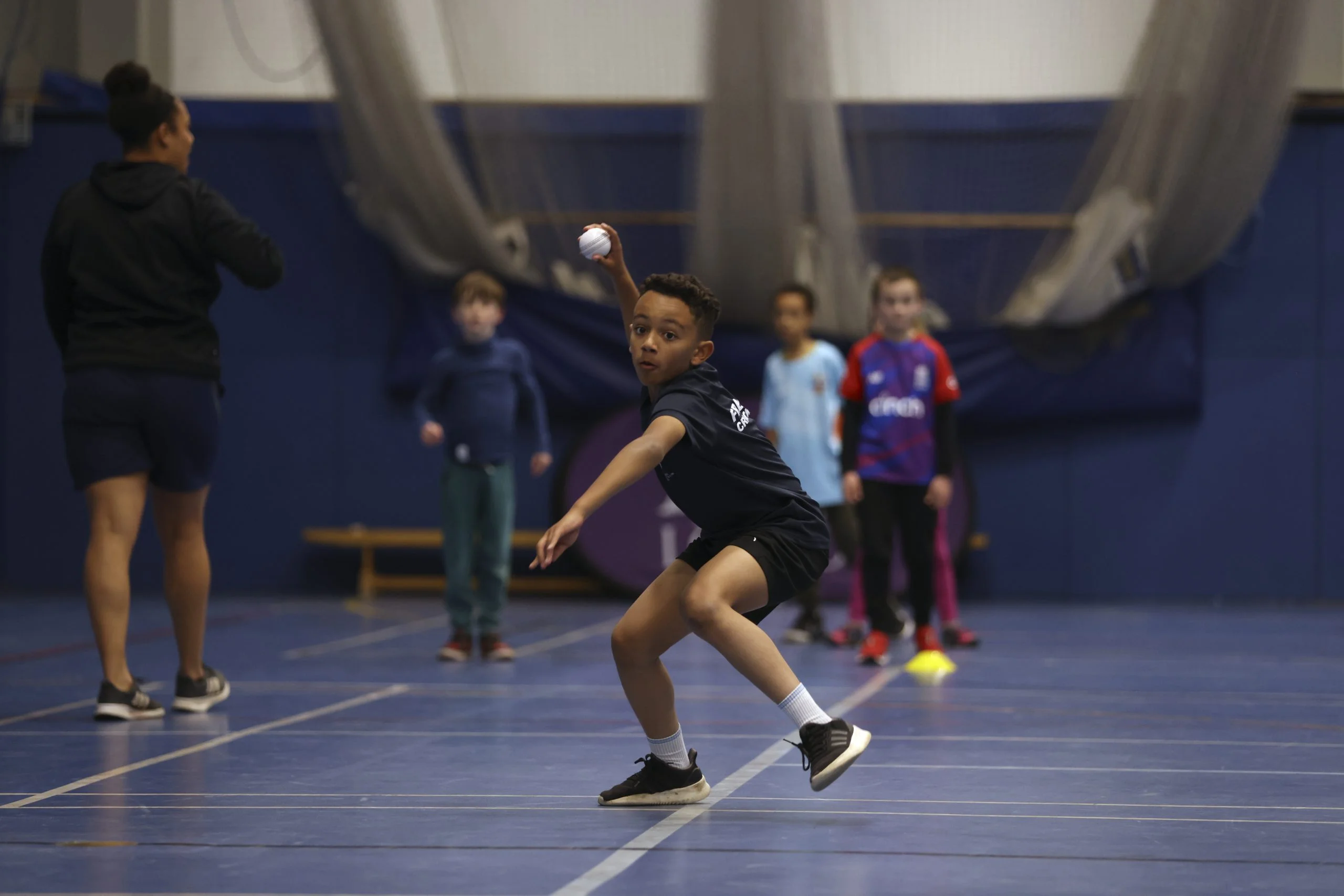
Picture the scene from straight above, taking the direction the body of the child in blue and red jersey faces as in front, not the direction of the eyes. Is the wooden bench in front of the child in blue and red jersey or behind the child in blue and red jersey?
behind

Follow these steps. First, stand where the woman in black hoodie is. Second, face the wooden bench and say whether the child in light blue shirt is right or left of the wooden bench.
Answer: right

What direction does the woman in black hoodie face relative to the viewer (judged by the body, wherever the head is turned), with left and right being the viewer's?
facing away from the viewer and to the right of the viewer

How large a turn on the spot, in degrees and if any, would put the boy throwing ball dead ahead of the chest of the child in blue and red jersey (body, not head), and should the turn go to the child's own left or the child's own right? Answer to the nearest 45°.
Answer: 0° — they already face them

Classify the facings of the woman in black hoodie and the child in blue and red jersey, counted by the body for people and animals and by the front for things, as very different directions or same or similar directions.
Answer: very different directions

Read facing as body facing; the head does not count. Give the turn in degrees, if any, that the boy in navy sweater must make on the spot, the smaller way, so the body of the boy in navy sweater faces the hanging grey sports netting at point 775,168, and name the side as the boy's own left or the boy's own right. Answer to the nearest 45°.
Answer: approximately 135° to the boy's own left

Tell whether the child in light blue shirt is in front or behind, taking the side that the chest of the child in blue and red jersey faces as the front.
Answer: behind

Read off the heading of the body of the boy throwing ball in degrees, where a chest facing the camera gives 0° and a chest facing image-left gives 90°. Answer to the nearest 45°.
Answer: approximately 90°

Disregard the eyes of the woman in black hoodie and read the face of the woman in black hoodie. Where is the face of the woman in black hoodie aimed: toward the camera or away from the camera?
away from the camera
